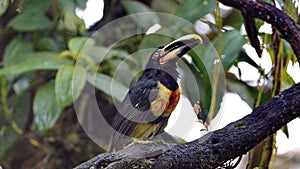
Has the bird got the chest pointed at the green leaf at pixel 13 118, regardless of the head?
no

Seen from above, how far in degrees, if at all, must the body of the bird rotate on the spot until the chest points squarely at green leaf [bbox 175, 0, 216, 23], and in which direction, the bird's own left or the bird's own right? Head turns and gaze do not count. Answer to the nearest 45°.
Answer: approximately 90° to the bird's own left

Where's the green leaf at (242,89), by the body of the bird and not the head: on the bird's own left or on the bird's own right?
on the bird's own left

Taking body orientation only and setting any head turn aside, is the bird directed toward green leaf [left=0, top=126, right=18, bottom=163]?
no

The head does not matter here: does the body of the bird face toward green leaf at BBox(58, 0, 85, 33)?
no
